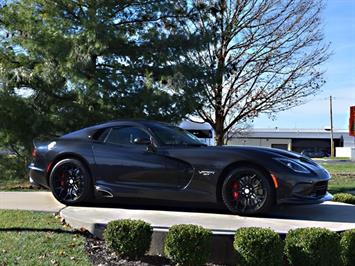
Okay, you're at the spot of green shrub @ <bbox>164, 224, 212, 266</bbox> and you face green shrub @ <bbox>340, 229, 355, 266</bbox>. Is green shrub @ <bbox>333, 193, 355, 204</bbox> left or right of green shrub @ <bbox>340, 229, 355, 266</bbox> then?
left

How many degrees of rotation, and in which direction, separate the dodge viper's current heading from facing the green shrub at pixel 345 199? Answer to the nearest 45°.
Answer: approximately 45° to its left

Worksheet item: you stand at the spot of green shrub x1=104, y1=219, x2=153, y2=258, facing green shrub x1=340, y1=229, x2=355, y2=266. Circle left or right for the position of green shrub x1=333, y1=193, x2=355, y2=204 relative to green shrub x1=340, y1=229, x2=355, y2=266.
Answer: left

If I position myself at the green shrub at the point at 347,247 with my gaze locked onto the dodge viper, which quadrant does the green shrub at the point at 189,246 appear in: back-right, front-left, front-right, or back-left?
front-left

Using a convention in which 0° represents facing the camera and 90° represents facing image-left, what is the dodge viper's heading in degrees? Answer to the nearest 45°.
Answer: approximately 270°

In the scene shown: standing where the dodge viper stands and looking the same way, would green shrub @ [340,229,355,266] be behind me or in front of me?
in front

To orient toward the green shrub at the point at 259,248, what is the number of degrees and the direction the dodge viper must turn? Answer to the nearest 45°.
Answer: approximately 45° to its right

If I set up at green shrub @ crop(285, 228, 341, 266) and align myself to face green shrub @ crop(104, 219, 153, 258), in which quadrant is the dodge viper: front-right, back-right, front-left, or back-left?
front-right

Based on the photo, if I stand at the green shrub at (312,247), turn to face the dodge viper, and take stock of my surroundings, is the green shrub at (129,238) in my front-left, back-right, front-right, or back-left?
front-left

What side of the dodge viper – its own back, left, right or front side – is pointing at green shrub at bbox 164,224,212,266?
right

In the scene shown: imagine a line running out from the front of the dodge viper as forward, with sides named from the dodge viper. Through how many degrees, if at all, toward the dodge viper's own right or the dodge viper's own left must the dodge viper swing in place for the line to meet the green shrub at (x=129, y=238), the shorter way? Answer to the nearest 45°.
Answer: approximately 90° to the dodge viper's own right
